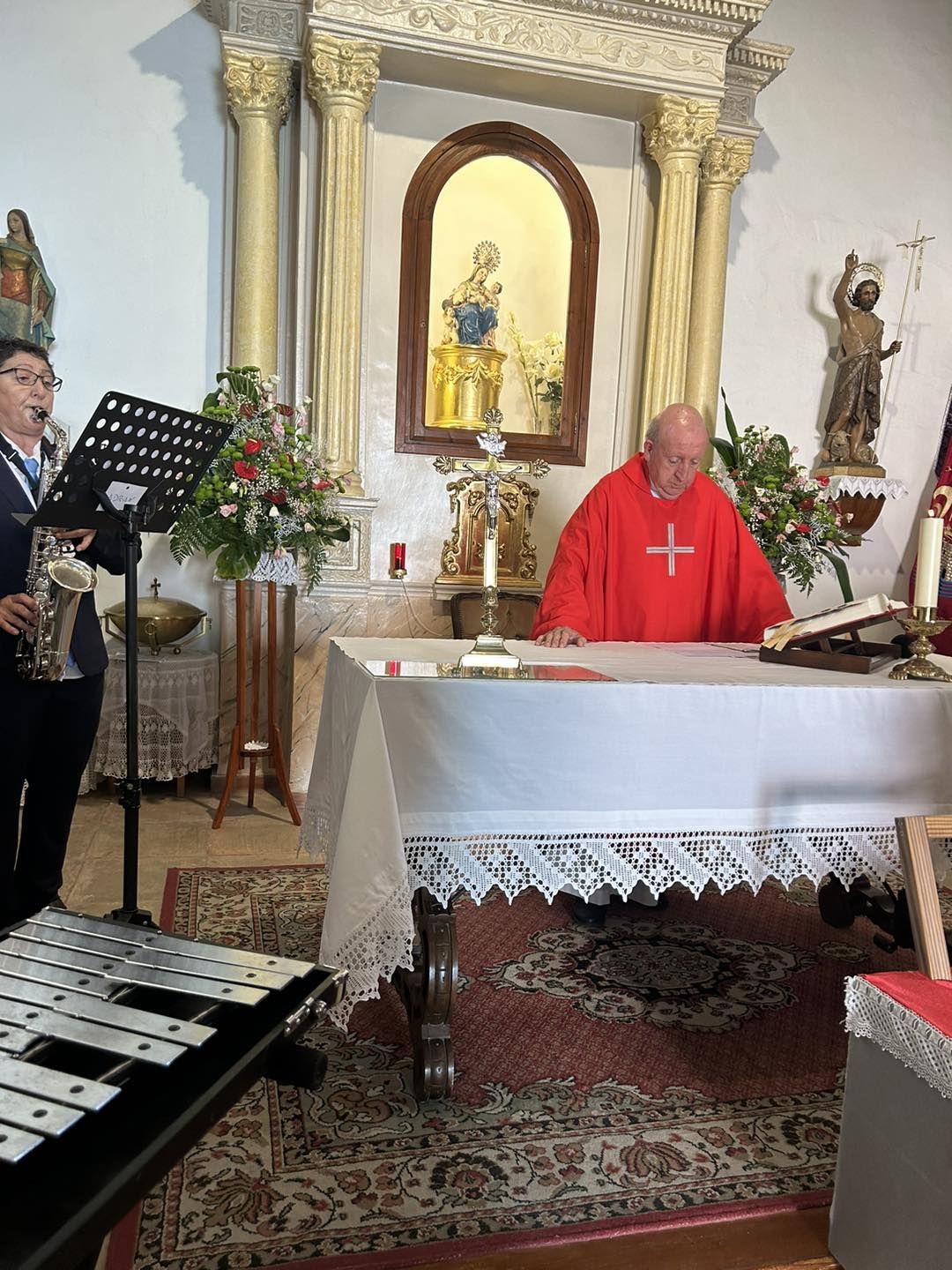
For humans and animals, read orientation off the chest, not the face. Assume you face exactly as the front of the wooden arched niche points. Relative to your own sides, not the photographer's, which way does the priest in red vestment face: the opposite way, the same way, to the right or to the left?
the same way

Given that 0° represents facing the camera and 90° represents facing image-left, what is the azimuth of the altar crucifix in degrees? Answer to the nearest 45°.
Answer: approximately 0°

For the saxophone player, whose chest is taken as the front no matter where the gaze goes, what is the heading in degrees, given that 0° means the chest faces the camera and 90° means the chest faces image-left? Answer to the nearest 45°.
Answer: approximately 315°

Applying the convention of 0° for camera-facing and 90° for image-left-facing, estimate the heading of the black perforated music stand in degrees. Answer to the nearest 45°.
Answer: approximately 135°

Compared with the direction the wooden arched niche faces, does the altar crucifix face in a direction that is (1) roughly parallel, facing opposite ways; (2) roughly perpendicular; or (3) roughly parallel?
roughly parallel

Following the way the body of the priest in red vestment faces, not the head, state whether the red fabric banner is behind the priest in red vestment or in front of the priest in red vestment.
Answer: behind

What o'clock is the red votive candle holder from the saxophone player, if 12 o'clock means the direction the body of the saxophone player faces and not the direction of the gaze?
The red votive candle holder is roughly at 9 o'clock from the saxophone player.

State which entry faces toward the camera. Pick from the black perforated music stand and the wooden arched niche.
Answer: the wooden arched niche

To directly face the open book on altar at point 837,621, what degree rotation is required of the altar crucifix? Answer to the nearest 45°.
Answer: approximately 90° to its left

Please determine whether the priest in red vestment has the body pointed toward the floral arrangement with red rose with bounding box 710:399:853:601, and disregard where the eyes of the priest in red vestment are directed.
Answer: no

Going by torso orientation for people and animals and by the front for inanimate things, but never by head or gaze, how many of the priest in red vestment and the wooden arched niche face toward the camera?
2

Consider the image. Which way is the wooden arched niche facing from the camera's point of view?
toward the camera

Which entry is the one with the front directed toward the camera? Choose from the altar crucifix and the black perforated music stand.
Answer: the altar crucifix

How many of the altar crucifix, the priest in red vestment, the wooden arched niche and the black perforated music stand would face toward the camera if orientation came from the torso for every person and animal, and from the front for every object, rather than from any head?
3

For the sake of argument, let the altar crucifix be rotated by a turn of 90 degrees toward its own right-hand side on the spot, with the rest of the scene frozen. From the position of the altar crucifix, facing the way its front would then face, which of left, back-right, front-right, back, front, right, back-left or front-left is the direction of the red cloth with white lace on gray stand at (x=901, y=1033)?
back-left

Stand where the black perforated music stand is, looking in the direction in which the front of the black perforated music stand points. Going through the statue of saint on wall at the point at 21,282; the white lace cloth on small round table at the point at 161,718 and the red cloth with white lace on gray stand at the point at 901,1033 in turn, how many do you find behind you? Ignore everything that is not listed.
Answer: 1

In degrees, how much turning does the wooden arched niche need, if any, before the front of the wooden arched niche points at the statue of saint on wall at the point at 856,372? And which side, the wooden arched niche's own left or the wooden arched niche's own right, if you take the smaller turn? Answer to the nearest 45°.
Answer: approximately 90° to the wooden arched niche's own left

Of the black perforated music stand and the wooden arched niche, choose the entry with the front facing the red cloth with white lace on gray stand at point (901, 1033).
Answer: the wooden arched niche

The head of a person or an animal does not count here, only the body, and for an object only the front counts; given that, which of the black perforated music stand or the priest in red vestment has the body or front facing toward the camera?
the priest in red vestment

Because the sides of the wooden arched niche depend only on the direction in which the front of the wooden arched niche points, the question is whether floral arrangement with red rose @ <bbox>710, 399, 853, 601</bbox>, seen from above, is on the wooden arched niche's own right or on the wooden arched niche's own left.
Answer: on the wooden arched niche's own left
